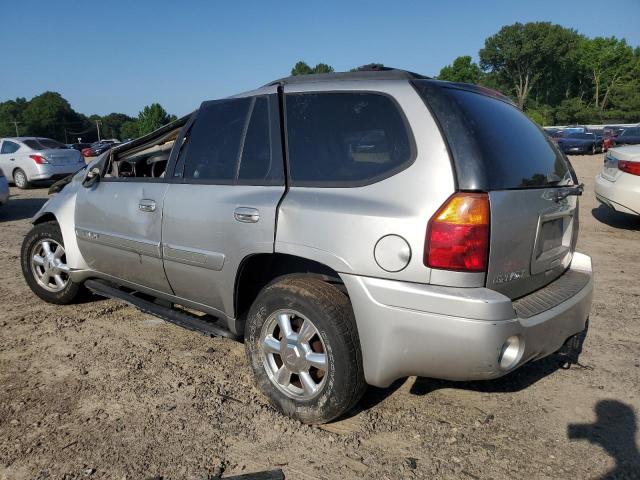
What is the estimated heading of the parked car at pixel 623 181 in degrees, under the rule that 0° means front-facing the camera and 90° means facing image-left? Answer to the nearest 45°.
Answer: approximately 225°

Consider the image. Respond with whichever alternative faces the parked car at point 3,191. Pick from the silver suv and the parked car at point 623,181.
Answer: the silver suv

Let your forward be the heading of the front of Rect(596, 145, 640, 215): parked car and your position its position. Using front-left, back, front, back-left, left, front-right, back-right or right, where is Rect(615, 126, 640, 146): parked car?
front-left

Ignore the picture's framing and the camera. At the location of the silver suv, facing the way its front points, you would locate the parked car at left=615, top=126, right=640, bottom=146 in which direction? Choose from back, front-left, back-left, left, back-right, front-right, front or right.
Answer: right

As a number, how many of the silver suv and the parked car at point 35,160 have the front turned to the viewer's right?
0

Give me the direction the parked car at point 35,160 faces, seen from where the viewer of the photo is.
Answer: facing away from the viewer and to the left of the viewer

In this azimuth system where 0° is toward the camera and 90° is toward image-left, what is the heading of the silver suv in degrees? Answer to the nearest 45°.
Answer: approximately 135°

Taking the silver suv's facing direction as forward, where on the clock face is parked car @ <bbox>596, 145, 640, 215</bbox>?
The parked car is roughly at 3 o'clock from the silver suv.

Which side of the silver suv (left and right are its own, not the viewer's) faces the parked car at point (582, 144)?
right

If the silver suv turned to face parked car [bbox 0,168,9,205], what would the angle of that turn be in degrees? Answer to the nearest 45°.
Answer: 0° — it already faces it

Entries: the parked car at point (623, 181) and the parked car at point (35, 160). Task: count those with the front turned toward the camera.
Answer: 0
